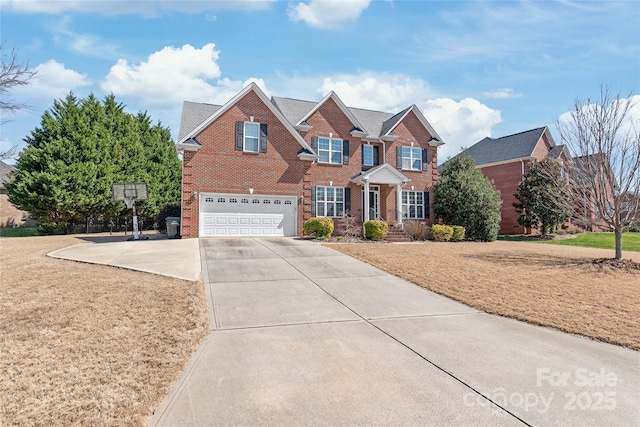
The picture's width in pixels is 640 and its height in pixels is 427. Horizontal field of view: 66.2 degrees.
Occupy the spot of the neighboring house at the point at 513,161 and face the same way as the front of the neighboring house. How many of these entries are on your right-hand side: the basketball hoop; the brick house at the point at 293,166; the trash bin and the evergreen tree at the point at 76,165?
4

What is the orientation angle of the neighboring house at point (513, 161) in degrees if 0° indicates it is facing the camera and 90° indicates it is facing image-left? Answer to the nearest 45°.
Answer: approximately 315°

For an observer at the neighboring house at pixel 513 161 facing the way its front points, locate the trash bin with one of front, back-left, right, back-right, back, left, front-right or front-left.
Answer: right

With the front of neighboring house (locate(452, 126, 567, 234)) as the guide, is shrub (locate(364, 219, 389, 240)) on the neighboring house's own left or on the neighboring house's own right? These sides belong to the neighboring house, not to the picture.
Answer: on the neighboring house's own right

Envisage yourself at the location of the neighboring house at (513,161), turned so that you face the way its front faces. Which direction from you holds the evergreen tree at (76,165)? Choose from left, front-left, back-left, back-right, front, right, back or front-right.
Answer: right

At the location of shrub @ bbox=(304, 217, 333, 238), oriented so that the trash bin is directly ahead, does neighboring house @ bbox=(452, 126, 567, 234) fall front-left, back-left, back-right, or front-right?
back-right

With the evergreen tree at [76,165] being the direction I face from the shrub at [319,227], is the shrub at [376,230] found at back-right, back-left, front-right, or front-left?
back-right

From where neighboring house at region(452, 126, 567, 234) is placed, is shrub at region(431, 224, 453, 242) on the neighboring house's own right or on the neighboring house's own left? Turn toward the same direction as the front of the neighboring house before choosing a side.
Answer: on the neighboring house's own right

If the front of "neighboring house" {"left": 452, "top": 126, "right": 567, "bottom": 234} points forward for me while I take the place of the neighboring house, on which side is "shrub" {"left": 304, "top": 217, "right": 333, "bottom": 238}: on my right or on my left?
on my right

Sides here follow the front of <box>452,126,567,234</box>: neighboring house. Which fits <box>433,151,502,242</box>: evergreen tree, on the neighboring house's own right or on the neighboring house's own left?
on the neighboring house's own right

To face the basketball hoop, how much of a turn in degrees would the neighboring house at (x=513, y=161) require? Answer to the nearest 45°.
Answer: approximately 90° to its right

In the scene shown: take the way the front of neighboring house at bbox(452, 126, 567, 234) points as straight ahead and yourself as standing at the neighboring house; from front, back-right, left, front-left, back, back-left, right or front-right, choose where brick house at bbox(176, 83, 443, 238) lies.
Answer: right
